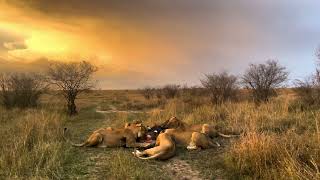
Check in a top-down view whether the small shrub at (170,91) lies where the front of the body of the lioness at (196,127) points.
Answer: no

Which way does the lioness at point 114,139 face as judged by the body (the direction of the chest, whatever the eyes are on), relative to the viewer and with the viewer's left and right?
facing to the right of the viewer

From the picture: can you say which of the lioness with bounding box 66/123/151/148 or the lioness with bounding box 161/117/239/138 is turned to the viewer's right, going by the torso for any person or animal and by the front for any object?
the lioness with bounding box 66/123/151/148

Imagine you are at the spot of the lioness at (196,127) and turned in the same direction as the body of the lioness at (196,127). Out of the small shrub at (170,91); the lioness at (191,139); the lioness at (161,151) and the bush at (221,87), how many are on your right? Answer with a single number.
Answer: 2

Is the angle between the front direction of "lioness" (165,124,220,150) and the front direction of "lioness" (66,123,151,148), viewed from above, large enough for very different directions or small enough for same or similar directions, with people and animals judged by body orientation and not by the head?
very different directions

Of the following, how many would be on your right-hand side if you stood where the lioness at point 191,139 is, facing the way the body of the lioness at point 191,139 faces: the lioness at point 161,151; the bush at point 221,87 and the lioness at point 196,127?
2

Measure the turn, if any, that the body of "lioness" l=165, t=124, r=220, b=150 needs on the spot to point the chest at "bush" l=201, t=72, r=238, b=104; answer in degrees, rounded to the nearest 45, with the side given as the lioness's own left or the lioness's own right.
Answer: approximately 90° to the lioness's own right

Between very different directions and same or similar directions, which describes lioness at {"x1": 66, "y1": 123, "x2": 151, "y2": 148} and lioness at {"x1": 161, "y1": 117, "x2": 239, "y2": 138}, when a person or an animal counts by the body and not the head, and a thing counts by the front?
very different directions

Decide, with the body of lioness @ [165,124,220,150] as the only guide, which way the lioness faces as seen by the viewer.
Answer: to the viewer's left

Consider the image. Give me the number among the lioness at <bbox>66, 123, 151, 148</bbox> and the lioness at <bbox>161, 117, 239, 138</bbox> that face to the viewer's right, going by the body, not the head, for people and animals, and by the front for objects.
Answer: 1

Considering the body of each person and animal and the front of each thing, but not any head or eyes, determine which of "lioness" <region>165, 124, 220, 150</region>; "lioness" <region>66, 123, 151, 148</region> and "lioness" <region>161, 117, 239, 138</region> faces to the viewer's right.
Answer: "lioness" <region>66, 123, 151, 148</region>

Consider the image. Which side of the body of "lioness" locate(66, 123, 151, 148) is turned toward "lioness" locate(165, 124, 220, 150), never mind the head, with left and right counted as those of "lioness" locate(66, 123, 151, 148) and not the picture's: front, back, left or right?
front

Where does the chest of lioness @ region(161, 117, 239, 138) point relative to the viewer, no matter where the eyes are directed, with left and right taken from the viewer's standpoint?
facing to the left of the viewer

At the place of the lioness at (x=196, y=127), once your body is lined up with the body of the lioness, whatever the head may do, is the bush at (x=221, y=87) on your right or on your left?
on your right
